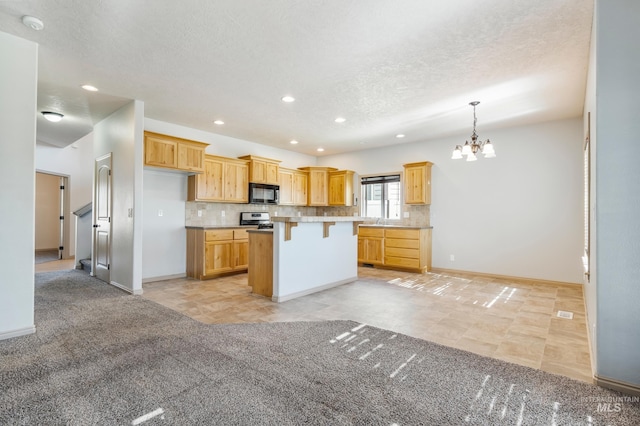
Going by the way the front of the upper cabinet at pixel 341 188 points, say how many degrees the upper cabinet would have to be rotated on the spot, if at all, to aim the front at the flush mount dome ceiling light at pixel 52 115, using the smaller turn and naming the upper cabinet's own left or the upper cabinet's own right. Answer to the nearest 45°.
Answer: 0° — it already faces it

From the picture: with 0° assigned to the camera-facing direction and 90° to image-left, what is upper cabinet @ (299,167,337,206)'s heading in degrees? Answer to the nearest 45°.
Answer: approximately 0°

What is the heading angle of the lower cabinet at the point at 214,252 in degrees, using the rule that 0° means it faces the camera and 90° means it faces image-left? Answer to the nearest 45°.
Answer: approximately 315°

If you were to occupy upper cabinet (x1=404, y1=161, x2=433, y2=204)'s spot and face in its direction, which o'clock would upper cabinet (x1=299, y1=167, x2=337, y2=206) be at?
upper cabinet (x1=299, y1=167, x2=337, y2=206) is roughly at 2 o'clock from upper cabinet (x1=404, y1=161, x2=433, y2=204).

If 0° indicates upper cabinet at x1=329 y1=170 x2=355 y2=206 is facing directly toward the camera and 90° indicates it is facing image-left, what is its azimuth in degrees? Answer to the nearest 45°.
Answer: approximately 45°
